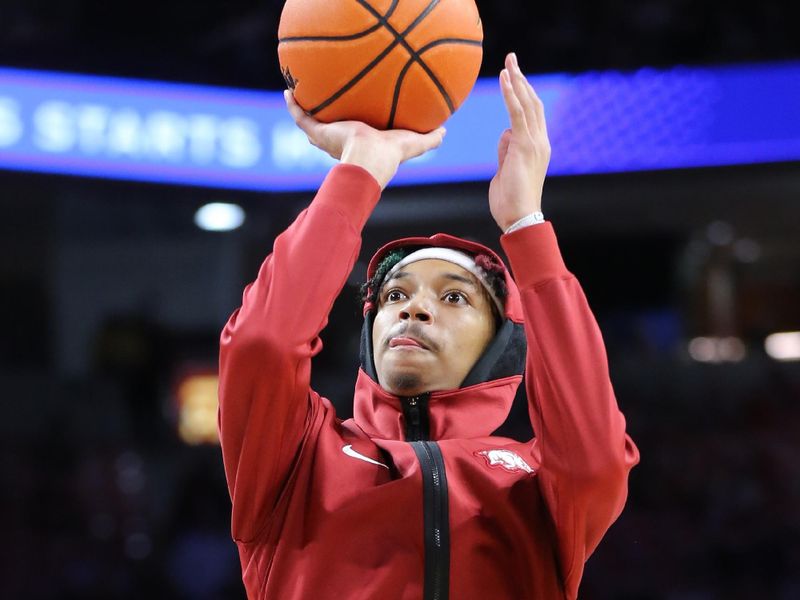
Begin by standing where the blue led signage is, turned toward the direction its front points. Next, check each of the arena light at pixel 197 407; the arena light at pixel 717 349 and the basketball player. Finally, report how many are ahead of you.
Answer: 1

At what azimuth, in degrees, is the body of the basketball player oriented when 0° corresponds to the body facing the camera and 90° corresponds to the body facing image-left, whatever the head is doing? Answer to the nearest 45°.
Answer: approximately 0°

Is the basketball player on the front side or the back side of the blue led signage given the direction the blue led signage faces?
on the front side

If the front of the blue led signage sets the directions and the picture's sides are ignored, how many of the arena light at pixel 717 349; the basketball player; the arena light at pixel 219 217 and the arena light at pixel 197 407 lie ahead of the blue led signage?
1

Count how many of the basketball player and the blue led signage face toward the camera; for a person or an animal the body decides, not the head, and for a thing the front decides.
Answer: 2

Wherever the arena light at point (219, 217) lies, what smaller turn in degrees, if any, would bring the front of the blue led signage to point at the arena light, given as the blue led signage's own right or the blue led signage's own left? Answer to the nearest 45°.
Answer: approximately 135° to the blue led signage's own right

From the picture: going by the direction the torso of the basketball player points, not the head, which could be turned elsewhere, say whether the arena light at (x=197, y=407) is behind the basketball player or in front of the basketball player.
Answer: behind
